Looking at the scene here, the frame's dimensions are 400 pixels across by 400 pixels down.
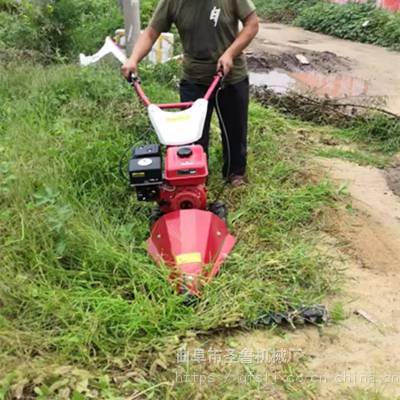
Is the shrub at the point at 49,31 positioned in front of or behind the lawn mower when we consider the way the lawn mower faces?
behind

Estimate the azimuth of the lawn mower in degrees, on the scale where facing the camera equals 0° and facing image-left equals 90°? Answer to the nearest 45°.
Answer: approximately 0°

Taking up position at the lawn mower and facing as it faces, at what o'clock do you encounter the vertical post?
The vertical post is roughly at 6 o'clock from the lawn mower.

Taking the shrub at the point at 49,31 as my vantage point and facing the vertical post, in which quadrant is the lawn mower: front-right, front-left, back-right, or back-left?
front-right
